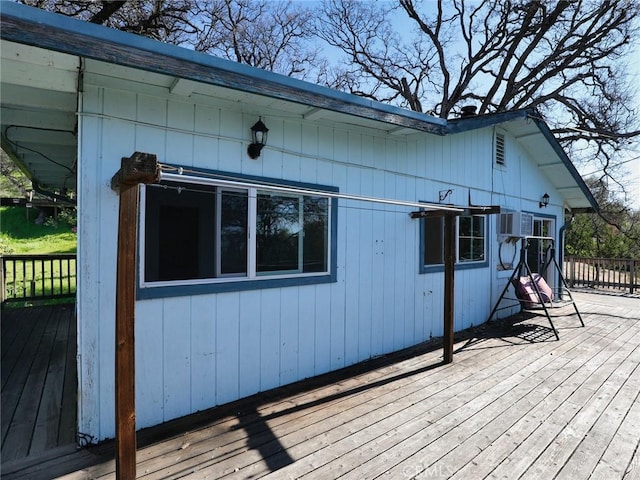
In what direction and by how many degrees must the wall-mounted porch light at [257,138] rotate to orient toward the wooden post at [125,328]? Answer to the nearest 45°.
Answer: approximately 90° to its right

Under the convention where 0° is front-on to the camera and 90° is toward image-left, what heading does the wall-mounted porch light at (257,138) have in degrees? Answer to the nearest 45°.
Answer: approximately 315°

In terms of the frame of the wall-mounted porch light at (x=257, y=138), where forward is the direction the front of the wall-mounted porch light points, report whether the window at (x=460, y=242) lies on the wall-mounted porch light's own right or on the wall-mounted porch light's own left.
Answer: on the wall-mounted porch light's own left

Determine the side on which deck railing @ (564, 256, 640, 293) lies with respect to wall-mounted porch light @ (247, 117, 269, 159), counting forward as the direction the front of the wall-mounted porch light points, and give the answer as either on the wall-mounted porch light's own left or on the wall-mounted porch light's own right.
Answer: on the wall-mounted porch light's own left

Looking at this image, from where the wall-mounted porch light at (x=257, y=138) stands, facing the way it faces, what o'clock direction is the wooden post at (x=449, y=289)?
The wooden post is roughly at 10 o'clock from the wall-mounted porch light.

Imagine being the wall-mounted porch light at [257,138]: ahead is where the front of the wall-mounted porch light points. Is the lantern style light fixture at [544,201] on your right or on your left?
on your left

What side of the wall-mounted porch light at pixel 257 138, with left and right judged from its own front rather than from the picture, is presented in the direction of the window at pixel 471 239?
left
